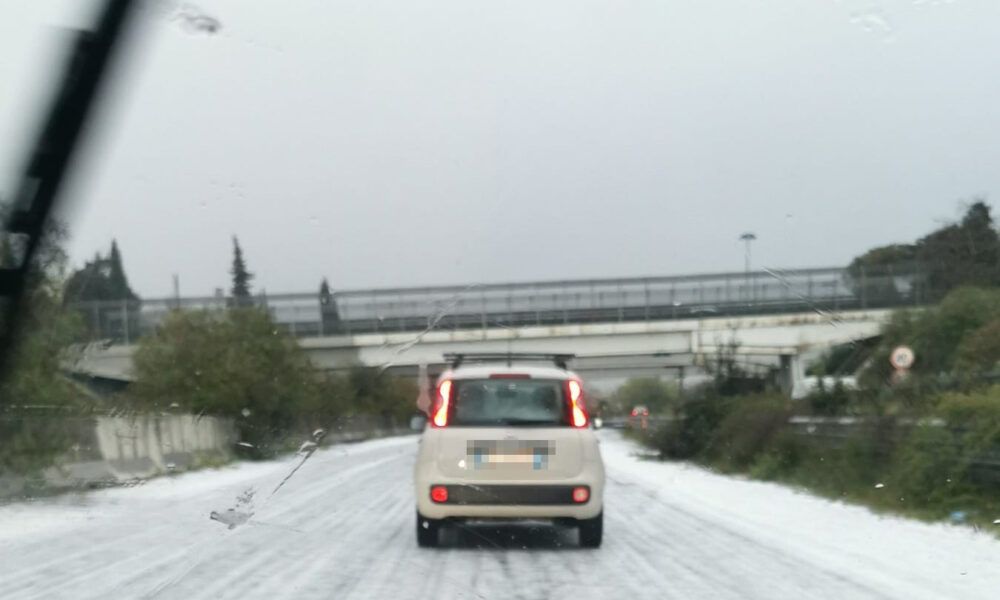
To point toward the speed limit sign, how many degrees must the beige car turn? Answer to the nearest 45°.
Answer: approximately 45° to its right

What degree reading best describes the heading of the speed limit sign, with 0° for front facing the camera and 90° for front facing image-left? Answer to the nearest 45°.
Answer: approximately 0°

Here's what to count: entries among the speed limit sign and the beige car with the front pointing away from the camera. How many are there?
1

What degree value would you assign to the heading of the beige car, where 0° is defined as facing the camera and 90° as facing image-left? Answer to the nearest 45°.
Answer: approximately 180°

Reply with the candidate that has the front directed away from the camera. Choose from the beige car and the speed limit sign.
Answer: the beige car

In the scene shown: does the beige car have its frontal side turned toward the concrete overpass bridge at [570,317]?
yes

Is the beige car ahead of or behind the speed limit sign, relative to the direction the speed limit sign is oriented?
ahead
